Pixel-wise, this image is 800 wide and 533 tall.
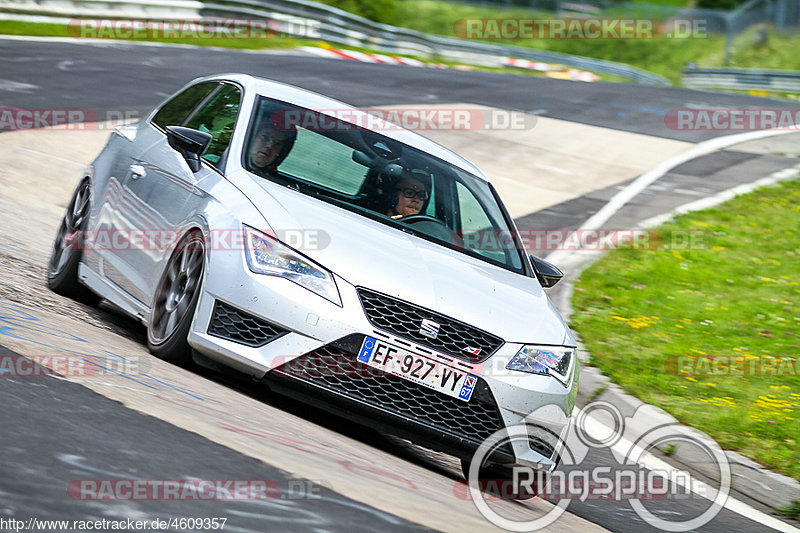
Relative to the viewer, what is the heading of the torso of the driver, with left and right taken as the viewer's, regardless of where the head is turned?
facing the viewer and to the right of the viewer

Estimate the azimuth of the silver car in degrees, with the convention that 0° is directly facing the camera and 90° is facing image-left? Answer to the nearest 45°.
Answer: approximately 315°

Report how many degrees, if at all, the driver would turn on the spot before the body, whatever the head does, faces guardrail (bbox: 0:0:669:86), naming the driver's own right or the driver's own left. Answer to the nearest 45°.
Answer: approximately 135° to the driver's own left

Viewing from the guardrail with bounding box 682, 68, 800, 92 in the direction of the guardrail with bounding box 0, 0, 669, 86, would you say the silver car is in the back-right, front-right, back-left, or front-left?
front-left

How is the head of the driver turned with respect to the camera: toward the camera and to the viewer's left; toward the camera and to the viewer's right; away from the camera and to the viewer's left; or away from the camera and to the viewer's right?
toward the camera and to the viewer's right

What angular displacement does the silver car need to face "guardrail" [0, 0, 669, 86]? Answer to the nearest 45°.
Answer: approximately 135° to its left
